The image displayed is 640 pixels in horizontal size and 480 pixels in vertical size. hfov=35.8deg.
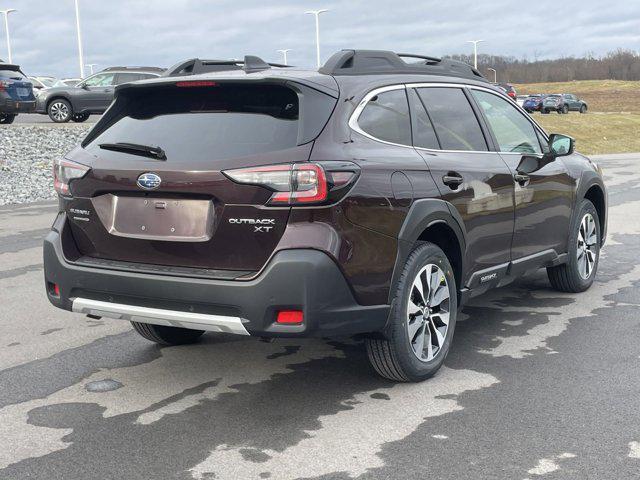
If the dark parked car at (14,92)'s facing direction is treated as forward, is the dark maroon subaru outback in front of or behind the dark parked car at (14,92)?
behind

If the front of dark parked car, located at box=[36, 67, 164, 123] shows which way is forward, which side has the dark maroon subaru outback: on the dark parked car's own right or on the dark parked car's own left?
on the dark parked car's own left

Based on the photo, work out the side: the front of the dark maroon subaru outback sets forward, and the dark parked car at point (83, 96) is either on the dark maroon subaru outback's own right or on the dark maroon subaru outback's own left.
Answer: on the dark maroon subaru outback's own left

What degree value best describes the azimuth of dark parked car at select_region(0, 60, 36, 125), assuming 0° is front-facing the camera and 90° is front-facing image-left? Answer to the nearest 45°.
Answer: approximately 135°

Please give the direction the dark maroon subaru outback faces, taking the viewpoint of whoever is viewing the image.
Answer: facing away from the viewer and to the right of the viewer

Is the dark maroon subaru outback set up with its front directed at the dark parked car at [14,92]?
no

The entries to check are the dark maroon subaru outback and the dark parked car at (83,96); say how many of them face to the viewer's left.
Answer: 1

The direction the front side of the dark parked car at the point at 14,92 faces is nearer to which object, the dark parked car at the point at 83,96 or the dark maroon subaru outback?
the dark parked car

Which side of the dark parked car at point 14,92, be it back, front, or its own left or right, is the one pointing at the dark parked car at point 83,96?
right

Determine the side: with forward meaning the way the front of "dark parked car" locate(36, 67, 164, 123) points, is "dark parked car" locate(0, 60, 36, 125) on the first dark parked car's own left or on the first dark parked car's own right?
on the first dark parked car's own left

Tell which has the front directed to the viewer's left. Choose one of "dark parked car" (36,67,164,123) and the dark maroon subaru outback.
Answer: the dark parked car

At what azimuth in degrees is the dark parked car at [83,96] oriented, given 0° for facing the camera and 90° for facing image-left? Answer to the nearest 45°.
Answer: approximately 90°
